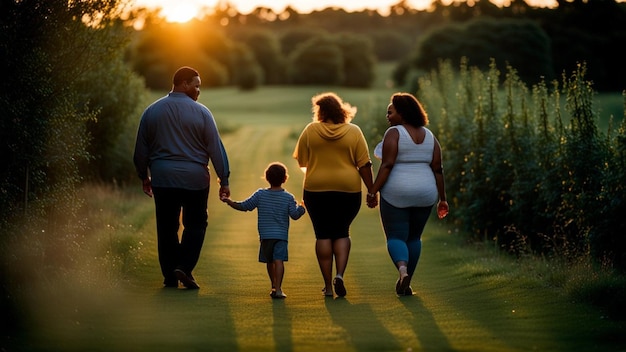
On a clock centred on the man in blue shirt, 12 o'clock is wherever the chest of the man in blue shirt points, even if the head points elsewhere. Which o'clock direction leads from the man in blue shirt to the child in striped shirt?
The child in striped shirt is roughly at 4 o'clock from the man in blue shirt.

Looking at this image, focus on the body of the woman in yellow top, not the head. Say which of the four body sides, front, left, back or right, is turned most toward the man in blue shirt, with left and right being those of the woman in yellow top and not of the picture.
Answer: left

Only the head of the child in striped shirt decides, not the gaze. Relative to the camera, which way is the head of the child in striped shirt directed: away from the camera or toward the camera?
away from the camera

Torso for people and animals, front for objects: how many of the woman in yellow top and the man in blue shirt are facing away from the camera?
2

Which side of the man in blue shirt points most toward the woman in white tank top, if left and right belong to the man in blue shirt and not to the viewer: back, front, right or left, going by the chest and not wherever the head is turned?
right

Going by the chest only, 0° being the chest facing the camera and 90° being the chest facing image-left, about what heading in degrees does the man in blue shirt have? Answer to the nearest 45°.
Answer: approximately 180°

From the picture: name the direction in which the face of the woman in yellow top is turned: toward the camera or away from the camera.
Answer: away from the camera

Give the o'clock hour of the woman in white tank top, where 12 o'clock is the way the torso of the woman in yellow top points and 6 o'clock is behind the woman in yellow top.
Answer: The woman in white tank top is roughly at 3 o'clock from the woman in yellow top.

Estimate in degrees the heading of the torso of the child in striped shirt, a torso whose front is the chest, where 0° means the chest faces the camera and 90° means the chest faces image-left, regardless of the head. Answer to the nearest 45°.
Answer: approximately 180°

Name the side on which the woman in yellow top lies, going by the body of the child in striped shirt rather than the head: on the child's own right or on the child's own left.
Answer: on the child's own right

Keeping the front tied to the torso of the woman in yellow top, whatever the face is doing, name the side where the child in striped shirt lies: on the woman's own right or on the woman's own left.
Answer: on the woman's own left

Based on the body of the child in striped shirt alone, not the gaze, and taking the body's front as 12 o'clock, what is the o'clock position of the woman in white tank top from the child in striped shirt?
The woman in white tank top is roughly at 3 o'clock from the child in striped shirt.

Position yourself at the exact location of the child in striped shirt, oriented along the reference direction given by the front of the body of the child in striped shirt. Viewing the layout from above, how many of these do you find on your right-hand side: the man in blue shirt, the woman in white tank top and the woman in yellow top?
2

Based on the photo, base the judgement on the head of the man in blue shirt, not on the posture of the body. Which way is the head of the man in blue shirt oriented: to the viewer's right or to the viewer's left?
to the viewer's right

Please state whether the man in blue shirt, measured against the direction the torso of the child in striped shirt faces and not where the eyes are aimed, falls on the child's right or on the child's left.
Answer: on the child's left

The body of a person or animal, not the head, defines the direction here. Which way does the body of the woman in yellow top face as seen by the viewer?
away from the camera
